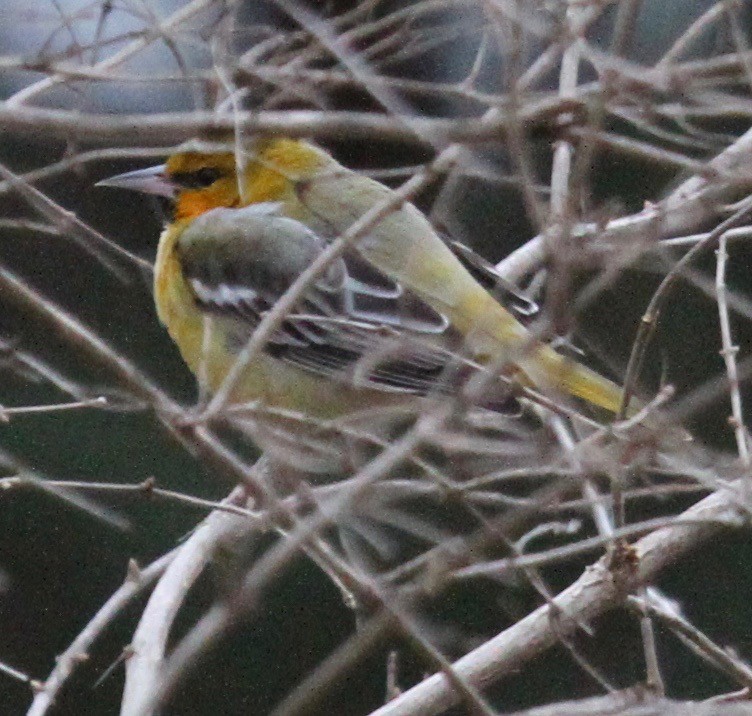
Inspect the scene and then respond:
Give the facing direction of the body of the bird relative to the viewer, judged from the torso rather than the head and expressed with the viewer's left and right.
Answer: facing to the left of the viewer
